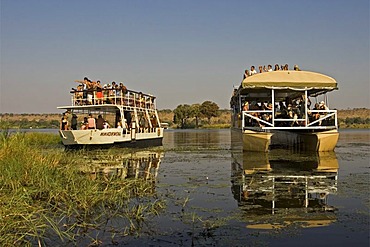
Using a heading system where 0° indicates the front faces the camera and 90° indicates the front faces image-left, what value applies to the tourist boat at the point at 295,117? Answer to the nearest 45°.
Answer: approximately 0°

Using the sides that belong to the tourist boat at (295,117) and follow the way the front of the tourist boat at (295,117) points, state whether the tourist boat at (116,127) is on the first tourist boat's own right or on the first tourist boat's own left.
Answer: on the first tourist boat's own right

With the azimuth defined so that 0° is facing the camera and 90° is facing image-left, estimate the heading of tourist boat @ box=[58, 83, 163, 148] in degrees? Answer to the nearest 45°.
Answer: approximately 45°

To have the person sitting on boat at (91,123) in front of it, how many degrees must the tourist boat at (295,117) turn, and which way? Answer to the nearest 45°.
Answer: approximately 90° to its right

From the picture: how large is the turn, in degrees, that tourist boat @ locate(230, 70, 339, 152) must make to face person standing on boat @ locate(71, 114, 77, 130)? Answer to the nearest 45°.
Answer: approximately 90° to its right
